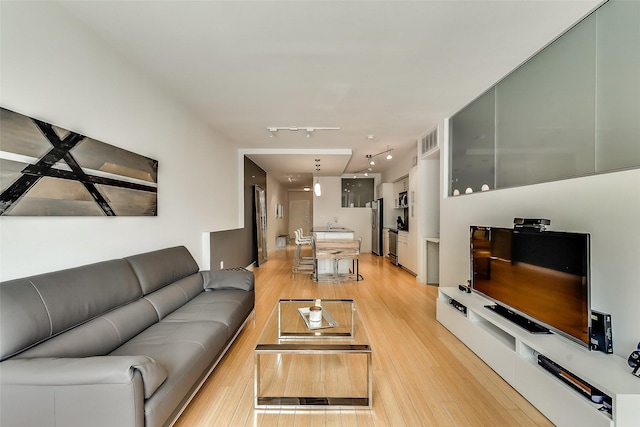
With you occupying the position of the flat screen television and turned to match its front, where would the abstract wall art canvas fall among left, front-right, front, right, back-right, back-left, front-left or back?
front

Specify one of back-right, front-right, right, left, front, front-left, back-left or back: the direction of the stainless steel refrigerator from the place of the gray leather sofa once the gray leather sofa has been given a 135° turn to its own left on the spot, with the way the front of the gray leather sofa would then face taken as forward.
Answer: front-right

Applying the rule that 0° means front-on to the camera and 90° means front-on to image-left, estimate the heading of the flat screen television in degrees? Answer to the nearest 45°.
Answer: approximately 45°

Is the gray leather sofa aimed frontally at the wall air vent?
no

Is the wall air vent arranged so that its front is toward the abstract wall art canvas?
no

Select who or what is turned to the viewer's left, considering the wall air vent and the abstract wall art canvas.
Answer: the wall air vent

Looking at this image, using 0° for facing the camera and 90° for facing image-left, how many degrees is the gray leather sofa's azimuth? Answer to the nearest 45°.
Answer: approximately 315°

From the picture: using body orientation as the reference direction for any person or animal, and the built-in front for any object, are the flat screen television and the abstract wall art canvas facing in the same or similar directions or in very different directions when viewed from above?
very different directions

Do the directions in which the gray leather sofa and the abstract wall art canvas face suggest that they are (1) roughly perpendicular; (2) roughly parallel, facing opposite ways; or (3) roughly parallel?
roughly parallel

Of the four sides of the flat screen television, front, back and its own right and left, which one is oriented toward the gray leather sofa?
front

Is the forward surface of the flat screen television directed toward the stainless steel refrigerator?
no

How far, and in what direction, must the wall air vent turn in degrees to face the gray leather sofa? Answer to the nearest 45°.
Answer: approximately 90° to its left

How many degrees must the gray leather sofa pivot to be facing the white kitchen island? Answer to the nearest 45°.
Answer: approximately 90° to its left

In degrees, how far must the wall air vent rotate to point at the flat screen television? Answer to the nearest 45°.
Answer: approximately 90° to its left

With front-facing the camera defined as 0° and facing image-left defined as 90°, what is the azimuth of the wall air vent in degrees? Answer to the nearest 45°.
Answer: approximately 90°

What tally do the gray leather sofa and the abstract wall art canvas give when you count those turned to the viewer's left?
0
